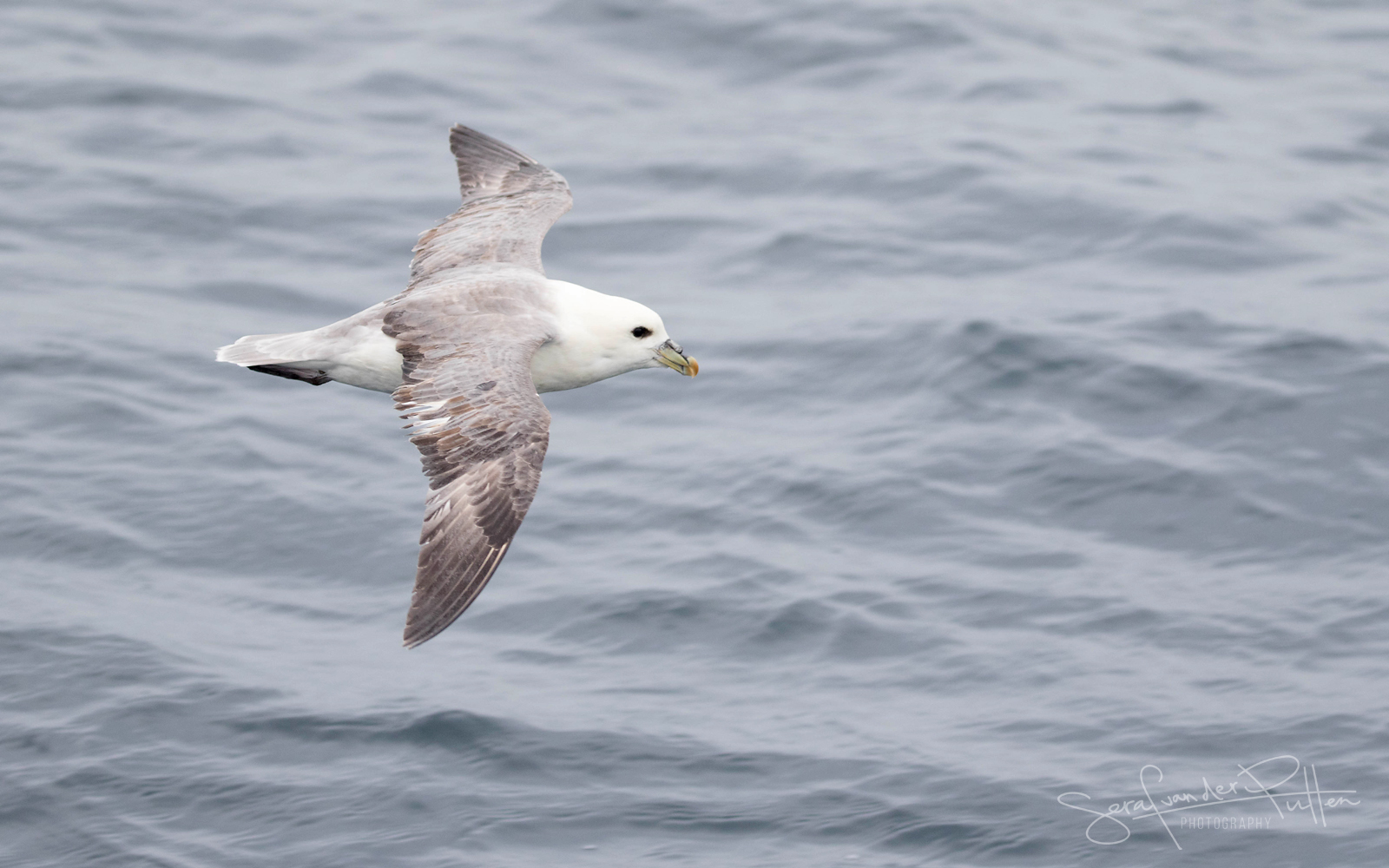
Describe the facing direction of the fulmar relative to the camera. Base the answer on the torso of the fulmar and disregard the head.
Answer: to the viewer's right
